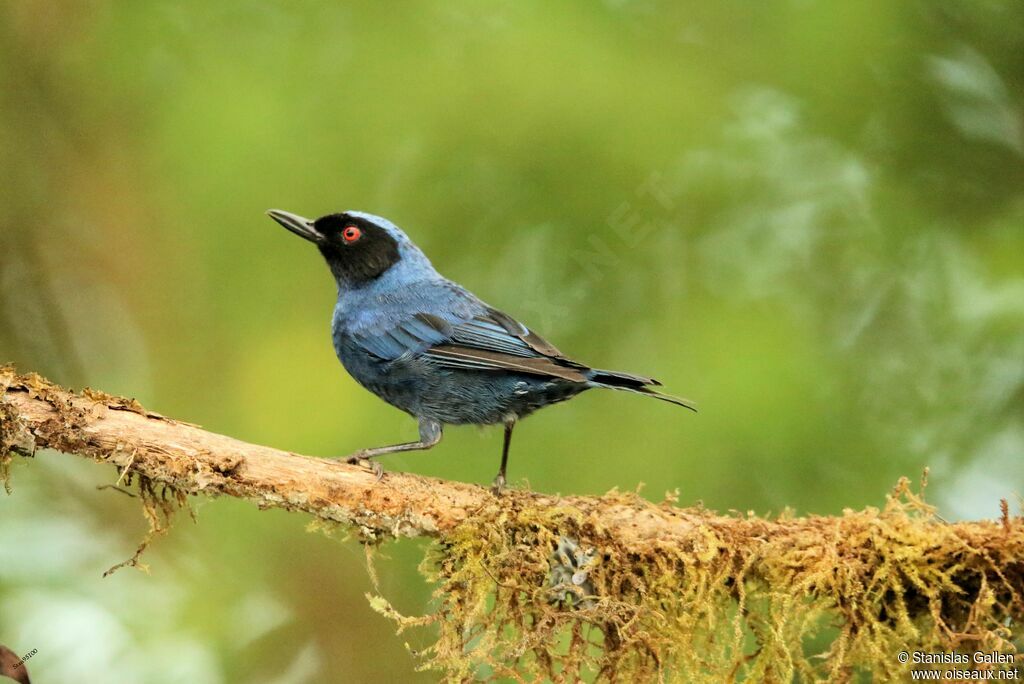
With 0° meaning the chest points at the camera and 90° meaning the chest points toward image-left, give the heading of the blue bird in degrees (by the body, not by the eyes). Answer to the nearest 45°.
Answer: approximately 90°
